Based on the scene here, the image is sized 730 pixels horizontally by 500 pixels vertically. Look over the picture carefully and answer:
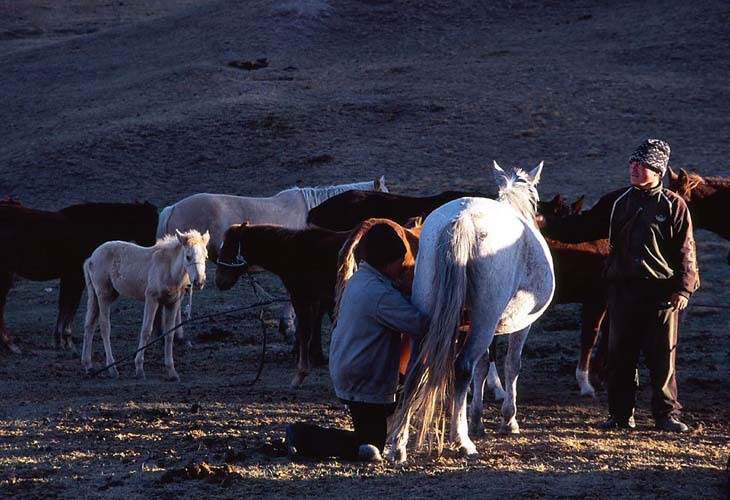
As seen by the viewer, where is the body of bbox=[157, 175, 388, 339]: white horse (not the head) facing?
to the viewer's right

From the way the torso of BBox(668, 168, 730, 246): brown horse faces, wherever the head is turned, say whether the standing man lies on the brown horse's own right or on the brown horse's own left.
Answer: on the brown horse's own left

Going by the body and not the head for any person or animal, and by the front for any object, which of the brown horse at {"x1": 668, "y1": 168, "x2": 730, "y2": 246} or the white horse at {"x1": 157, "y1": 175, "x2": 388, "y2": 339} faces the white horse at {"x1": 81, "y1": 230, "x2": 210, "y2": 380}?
the brown horse

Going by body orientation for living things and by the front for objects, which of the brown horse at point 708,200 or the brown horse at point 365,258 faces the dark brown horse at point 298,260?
the brown horse at point 708,200

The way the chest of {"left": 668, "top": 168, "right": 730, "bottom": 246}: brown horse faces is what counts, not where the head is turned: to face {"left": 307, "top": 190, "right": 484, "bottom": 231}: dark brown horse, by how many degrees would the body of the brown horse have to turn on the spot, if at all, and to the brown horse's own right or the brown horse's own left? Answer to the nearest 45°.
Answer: approximately 45° to the brown horse's own right

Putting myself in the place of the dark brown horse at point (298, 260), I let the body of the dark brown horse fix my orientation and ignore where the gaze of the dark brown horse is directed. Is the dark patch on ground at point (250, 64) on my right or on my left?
on my right

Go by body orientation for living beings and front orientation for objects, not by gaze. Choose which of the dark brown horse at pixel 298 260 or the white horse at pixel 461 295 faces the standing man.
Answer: the white horse

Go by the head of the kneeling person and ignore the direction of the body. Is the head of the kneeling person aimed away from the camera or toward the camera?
away from the camera

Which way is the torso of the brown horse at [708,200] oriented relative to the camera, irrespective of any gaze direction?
to the viewer's left

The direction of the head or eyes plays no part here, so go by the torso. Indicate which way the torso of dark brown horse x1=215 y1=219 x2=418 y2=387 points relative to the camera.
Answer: to the viewer's left

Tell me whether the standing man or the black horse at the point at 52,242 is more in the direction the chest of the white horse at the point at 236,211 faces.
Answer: the standing man

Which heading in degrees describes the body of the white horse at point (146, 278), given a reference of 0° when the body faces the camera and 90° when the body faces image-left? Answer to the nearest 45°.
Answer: approximately 315°

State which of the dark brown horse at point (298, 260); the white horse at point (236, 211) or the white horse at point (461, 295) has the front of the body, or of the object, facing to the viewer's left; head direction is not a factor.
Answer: the dark brown horse

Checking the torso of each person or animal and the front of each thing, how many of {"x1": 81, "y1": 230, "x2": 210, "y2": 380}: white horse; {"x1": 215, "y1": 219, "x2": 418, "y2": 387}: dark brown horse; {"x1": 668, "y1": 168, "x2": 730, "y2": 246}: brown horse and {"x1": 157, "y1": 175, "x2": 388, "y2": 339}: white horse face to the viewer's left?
2
